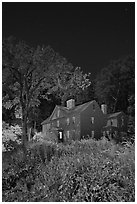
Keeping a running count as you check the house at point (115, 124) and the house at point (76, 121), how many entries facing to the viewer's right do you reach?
0

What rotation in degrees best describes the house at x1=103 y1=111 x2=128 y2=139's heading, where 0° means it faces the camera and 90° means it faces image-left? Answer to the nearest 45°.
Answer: approximately 45°

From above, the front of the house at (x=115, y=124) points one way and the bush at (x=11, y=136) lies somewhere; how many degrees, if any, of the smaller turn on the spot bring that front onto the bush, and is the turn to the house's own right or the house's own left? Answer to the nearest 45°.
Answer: approximately 45° to the house's own right

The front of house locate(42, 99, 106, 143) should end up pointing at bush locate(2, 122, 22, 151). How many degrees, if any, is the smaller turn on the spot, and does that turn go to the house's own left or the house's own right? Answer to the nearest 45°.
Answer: approximately 45° to the house's own right

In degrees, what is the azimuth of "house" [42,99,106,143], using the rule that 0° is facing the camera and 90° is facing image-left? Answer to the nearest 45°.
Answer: approximately 45°
